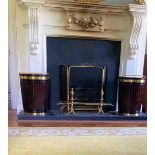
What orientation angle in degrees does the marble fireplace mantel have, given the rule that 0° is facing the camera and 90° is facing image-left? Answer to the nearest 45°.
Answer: approximately 0°

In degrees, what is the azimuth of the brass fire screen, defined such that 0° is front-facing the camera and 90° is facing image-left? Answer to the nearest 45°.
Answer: approximately 0°

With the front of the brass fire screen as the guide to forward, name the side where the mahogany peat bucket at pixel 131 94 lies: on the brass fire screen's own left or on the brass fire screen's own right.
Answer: on the brass fire screen's own left

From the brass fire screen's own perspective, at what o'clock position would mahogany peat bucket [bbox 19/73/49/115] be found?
The mahogany peat bucket is roughly at 2 o'clock from the brass fire screen.
